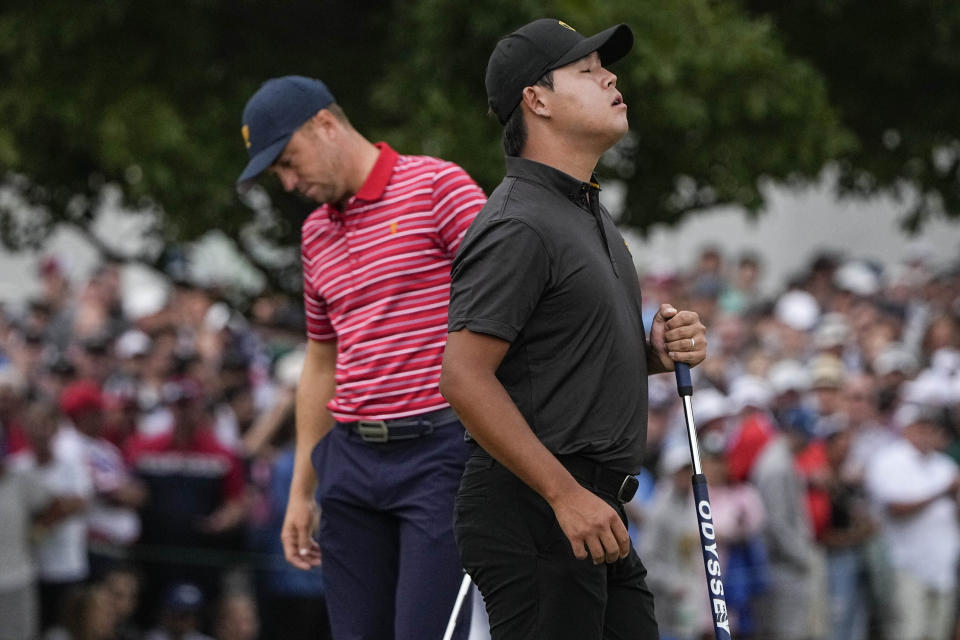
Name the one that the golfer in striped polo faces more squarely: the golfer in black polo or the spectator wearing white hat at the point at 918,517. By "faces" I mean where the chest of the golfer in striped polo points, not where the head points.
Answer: the golfer in black polo

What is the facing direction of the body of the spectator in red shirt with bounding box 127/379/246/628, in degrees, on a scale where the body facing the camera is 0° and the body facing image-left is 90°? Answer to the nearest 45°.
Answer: approximately 0°

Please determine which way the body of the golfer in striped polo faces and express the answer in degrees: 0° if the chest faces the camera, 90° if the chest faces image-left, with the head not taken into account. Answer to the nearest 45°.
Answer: approximately 45°

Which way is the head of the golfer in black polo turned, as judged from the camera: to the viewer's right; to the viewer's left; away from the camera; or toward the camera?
to the viewer's right

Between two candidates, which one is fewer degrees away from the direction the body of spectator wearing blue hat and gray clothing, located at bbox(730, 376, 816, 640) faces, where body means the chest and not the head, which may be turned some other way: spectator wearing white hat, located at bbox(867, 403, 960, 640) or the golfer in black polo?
the golfer in black polo

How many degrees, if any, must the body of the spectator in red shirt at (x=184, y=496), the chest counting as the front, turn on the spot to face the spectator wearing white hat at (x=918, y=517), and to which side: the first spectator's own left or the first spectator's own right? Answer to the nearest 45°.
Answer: approximately 90° to the first spectator's own left

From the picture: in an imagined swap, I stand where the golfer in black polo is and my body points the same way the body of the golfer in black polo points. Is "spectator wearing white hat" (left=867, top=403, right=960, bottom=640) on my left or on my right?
on my left

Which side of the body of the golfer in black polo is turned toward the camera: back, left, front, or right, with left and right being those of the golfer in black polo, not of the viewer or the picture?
right
